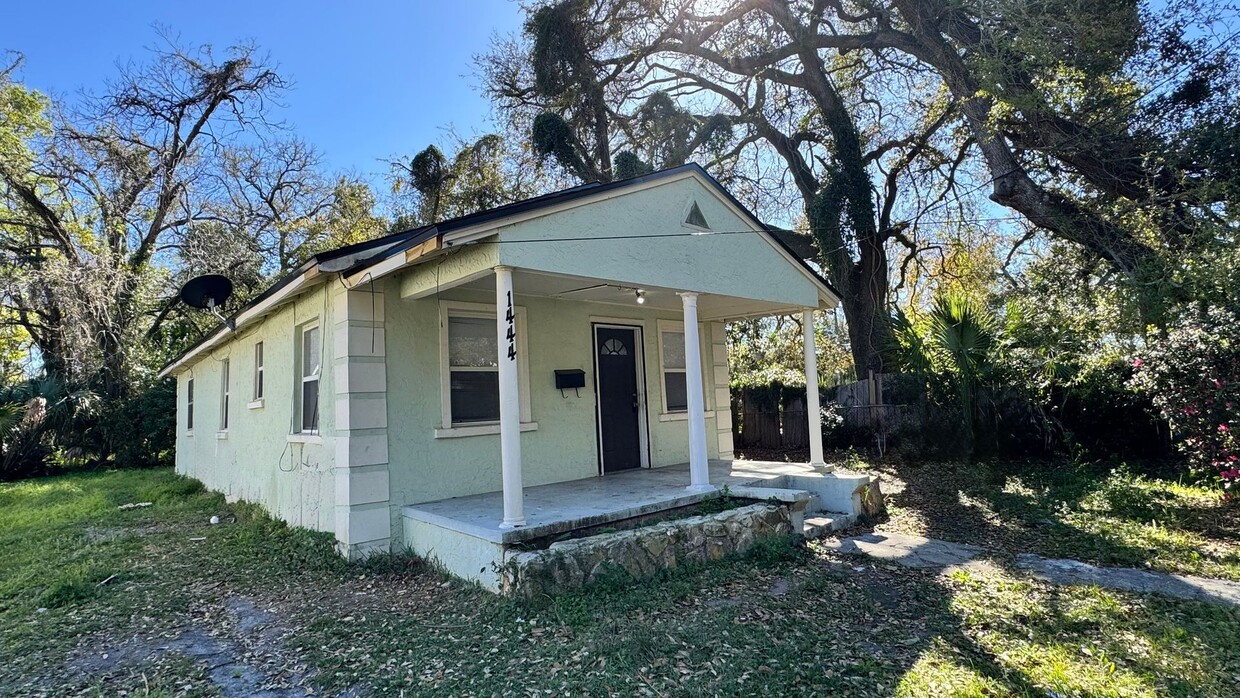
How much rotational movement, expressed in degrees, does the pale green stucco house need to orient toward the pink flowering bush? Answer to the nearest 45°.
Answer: approximately 45° to its left

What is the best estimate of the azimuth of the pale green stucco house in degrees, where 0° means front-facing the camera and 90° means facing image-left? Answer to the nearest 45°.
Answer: approximately 315°

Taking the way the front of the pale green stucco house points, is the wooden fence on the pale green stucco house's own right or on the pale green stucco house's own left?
on the pale green stucco house's own left

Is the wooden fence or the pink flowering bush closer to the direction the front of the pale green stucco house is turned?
the pink flowering bush
